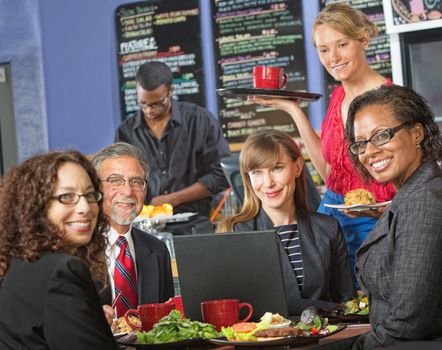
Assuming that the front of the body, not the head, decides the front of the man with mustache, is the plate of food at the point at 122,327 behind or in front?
in front

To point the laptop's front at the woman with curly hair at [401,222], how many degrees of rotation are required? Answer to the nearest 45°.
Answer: approximately 135° to its right

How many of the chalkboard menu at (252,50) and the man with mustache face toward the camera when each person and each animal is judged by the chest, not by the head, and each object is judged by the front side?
2

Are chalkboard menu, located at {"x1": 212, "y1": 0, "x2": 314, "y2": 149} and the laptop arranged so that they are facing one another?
yes

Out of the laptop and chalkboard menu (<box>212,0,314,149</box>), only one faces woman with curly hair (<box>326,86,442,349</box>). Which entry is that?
the chalkboard menu

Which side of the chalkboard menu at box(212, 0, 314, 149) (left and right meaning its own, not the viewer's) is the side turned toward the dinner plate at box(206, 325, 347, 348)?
front

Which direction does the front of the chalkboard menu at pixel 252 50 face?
toward the camera

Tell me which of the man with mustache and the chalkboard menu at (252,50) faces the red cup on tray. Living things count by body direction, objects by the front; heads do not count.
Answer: the chalkboard menu

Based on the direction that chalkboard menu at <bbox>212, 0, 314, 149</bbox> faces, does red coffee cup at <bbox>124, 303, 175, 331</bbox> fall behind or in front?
in front

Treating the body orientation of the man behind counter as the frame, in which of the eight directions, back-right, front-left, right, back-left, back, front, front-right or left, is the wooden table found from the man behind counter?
front-left

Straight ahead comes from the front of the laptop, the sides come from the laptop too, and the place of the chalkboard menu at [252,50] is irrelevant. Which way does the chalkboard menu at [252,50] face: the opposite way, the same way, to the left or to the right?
the opposite way
